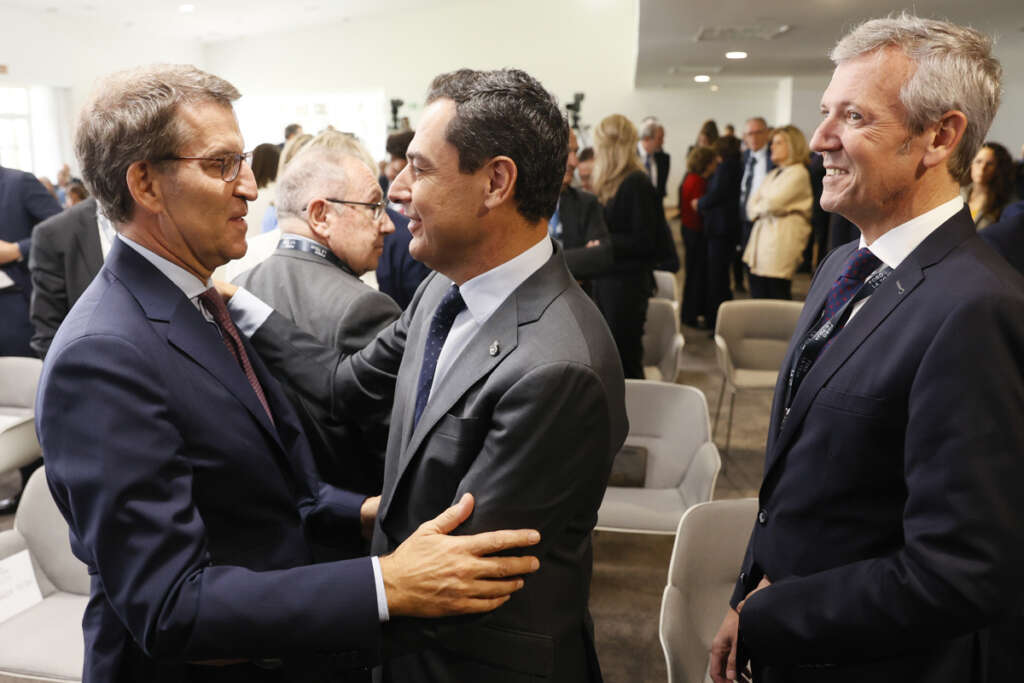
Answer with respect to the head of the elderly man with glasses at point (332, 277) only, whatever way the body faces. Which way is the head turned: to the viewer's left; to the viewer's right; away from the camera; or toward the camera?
to the viewer's right

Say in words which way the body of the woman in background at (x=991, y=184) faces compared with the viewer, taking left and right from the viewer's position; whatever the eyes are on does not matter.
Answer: facing the viewer and to the left of the viewer

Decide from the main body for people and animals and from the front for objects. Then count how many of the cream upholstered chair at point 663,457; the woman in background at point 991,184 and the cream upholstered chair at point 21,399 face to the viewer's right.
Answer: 0

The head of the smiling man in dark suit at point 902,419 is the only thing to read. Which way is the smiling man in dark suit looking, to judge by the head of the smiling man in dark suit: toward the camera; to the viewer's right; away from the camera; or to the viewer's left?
to the viewer's left

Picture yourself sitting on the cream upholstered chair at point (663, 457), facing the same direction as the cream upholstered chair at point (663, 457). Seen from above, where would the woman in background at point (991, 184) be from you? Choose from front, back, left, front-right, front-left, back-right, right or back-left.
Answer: back

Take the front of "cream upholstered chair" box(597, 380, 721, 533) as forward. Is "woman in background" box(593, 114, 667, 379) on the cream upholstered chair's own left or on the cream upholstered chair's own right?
on the cream upholstered chair's own right

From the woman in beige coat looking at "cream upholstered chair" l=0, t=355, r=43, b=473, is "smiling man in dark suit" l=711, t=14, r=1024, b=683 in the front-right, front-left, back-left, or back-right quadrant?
front-left

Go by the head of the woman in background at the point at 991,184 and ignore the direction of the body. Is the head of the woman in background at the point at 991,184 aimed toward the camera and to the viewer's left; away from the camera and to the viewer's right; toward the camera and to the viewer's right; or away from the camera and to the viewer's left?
toward the camera and to the viewer's left

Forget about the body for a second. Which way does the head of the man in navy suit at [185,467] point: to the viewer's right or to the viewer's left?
to the viewer's right

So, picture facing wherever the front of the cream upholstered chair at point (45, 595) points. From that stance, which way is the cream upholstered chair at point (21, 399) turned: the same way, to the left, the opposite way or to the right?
the same way
